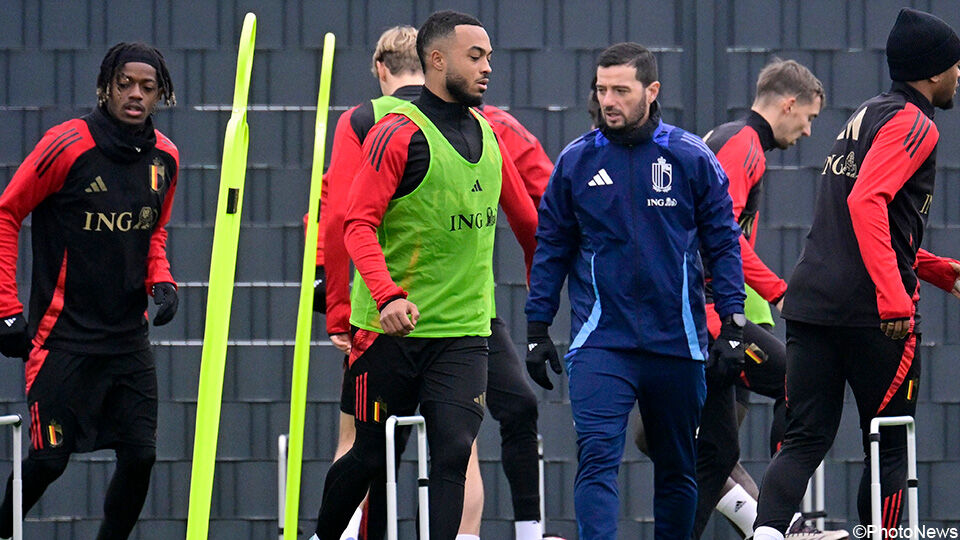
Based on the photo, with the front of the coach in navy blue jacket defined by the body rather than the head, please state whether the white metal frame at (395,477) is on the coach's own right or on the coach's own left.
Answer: on the coach's own right

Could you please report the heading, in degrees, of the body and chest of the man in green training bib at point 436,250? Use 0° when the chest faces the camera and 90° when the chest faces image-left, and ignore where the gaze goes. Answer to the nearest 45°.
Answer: approximately 315°

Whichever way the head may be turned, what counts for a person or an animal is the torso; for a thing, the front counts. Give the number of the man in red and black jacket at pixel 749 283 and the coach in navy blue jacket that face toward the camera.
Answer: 1

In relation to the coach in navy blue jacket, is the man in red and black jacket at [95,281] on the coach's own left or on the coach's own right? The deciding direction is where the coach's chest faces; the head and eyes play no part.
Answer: on the coach's own right

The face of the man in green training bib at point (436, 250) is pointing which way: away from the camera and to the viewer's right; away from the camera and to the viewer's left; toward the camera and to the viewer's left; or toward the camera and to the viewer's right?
toward the camera and to the viewer's right

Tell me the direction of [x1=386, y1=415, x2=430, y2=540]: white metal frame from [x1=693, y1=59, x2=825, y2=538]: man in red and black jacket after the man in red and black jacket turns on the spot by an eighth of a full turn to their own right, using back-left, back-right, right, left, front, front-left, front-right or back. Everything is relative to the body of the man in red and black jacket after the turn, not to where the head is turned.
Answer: right

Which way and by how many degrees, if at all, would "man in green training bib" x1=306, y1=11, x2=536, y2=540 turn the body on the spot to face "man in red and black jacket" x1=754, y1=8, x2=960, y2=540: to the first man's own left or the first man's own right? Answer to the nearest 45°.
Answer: approximately 45° to the first man's own left

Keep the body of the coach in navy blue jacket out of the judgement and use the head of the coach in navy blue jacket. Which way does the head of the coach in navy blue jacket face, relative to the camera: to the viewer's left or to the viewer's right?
to the viewer's left

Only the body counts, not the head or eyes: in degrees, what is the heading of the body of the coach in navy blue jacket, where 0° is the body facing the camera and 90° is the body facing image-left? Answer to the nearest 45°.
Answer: approximately 0°
